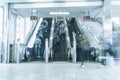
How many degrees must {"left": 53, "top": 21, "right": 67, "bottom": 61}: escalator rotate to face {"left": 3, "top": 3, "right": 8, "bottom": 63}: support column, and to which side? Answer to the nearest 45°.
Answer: approximately 45° to its right

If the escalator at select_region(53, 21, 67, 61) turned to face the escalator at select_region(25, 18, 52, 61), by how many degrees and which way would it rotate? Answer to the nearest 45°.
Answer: approximately 135° to its right

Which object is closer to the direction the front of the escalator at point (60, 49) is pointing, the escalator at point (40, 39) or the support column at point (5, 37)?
the support column

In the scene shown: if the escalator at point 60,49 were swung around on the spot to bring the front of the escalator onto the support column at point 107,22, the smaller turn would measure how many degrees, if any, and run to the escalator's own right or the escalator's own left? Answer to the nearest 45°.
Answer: approximately 45° to the escalator's own left

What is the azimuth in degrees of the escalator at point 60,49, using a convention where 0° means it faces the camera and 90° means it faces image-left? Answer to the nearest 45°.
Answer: approximately 0°
